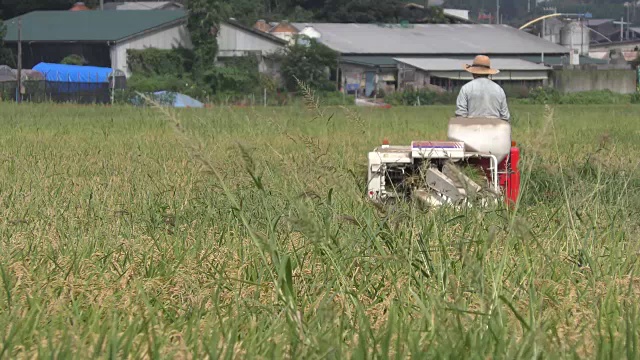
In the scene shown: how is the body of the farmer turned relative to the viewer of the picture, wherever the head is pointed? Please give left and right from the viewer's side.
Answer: facing away from the viewer

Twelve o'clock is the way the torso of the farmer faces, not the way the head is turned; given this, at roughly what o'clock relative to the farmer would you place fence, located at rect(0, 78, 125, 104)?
The fence is roughly at 11 o'clock from the farmer.
